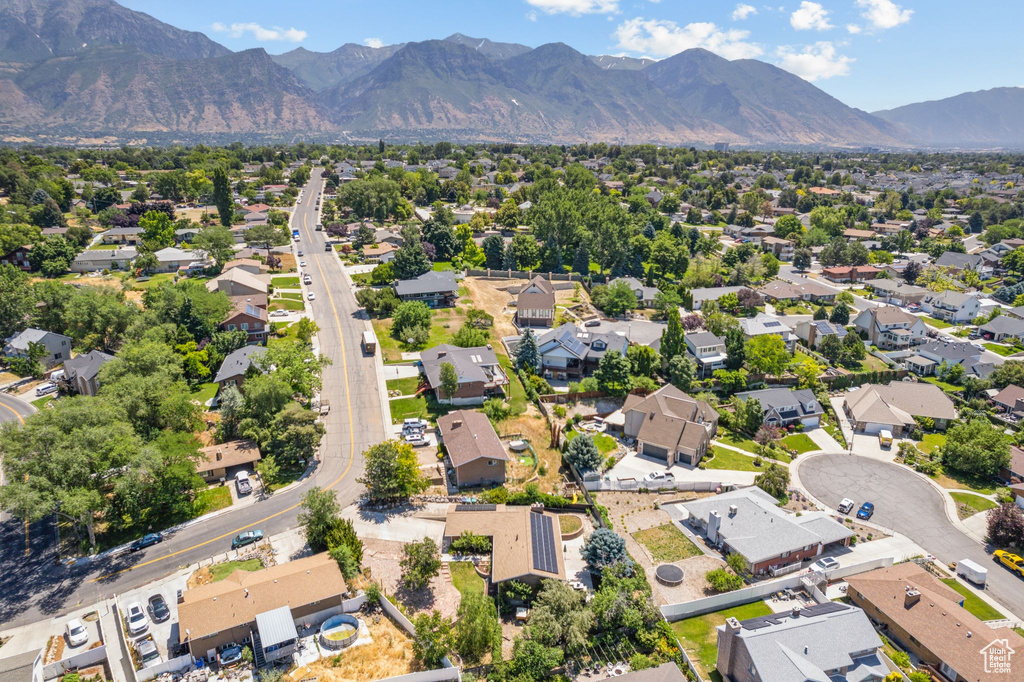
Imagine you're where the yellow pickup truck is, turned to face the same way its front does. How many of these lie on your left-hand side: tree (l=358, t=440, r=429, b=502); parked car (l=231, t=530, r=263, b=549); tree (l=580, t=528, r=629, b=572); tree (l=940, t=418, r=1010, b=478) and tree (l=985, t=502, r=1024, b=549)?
3

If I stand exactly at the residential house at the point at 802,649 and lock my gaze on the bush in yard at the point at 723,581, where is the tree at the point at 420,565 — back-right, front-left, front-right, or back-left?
front-left

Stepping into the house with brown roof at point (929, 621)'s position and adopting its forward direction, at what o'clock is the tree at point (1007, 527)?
The tree is roughly at 11 o'clock from the house with brown roof.

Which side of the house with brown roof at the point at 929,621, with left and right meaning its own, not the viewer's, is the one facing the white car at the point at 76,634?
back

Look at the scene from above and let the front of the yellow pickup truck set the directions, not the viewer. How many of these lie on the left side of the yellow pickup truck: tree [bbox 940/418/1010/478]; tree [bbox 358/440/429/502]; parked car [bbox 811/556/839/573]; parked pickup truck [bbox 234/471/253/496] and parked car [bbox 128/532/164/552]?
4

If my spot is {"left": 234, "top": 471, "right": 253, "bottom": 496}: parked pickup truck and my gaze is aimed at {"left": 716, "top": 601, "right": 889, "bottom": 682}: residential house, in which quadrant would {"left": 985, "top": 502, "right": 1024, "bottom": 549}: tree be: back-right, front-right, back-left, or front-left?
front-left

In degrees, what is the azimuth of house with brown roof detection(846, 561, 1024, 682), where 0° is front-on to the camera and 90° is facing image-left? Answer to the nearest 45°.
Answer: approximately 225°

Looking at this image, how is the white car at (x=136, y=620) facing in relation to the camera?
toward the camera

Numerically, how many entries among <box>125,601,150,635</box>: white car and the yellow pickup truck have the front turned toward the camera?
1

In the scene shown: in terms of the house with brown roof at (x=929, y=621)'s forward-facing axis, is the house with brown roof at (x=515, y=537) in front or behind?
behind

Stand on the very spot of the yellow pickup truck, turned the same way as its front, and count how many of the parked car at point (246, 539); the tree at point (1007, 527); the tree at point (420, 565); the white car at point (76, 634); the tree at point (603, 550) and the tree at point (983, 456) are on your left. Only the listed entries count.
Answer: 4
